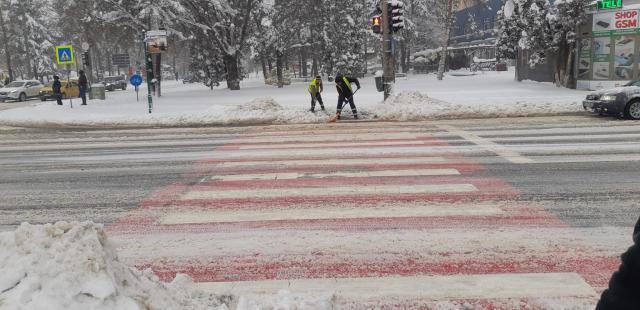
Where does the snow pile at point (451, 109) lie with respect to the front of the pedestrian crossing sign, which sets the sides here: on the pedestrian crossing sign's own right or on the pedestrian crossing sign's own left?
on the pedestrian crossing sign's own left

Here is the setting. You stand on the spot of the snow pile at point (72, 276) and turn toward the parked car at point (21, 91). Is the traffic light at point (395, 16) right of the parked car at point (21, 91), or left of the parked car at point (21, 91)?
right

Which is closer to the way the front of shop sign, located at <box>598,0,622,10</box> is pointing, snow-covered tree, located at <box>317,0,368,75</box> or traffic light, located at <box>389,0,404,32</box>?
the traffic light

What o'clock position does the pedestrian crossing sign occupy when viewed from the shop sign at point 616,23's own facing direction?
The pedestrian crossing sign is roughly at 2 o'clock from the shop sign.

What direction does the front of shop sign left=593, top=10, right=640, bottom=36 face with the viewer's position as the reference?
facing the viewer

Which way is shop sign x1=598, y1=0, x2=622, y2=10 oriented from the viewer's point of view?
toward the camera

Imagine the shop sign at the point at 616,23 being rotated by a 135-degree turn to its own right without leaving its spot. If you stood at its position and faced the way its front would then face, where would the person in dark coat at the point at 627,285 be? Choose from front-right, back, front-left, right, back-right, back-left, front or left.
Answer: back-left

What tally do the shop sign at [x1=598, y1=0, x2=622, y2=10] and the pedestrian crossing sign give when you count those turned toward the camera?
2

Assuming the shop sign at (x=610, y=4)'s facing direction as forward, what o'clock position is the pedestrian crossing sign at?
The pedestrian crossing sign is roughly at 2 o'clock from the shop sign.

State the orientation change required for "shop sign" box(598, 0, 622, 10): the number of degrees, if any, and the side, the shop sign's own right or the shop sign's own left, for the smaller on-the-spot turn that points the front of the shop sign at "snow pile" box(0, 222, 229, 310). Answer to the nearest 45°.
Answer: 0° — it already faces it

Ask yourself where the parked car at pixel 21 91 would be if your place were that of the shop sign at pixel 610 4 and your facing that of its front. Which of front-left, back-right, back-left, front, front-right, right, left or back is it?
right

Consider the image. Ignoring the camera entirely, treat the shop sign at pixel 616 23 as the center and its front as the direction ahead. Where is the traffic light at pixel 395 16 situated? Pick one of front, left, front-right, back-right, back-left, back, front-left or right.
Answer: front-right

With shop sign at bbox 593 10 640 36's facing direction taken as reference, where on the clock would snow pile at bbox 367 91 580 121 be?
The snow pile is roughly at 1 o'clock from the shop sign.
